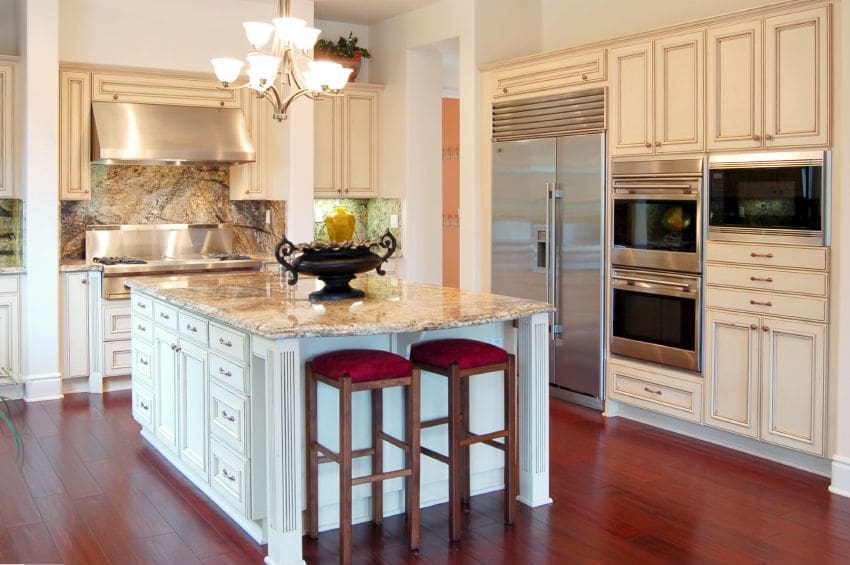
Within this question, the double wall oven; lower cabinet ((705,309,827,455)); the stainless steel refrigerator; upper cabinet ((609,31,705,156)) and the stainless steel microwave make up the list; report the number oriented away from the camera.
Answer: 0

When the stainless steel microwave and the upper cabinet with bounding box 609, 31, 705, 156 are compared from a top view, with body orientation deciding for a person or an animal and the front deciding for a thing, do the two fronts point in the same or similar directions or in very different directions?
same or similar directions

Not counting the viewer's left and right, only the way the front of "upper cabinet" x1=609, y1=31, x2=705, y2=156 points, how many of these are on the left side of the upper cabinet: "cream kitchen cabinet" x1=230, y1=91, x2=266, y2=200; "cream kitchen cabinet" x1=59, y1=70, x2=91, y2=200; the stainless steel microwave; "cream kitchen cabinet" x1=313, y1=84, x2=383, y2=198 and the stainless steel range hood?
1

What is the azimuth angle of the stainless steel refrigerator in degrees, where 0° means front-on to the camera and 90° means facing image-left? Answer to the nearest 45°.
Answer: approximately 45°

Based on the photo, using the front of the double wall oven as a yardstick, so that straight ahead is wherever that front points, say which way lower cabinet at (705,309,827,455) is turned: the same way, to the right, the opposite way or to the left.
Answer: the same way

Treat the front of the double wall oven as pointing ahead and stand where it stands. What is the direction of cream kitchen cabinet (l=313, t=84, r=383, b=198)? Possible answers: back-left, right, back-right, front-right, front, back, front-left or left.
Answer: right

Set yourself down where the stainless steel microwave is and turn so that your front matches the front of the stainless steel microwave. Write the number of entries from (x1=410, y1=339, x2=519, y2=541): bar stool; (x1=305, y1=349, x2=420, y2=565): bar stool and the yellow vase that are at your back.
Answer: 0

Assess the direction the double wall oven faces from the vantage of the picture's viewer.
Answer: facing the viewer and to the left of the viewer

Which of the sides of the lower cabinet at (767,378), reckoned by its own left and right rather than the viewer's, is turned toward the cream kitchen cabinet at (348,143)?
right

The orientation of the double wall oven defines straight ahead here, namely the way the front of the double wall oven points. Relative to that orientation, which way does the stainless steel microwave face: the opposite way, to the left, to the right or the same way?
the same way

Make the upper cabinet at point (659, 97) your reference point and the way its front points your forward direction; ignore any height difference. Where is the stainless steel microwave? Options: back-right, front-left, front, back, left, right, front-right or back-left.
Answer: left

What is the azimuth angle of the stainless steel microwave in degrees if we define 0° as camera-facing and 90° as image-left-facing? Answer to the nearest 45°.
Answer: approximately 45°

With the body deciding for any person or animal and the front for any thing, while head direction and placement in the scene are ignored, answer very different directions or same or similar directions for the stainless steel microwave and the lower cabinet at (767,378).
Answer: same or similar directions
